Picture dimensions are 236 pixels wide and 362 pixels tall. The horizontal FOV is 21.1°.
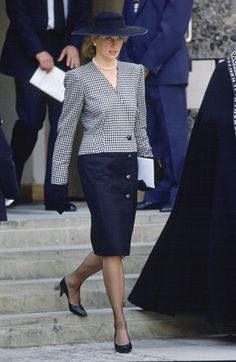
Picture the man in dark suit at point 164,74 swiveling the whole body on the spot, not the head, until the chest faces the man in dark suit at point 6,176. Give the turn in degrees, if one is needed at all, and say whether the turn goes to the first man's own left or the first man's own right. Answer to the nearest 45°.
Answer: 0° — they already face them

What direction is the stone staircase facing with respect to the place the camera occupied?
facing the viewer

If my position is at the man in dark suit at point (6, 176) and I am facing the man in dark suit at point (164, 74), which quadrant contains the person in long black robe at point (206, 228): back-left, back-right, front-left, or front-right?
front-right

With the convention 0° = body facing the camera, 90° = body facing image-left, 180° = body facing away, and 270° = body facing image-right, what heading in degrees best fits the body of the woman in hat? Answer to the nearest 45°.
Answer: approximately 315°

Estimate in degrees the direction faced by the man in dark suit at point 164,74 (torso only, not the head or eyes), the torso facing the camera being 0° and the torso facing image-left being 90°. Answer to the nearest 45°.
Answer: approximately 45°

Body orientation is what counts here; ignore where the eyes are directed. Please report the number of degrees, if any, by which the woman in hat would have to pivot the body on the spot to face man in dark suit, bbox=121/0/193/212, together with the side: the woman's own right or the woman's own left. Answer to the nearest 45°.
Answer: approximately 135° to the woman's own left

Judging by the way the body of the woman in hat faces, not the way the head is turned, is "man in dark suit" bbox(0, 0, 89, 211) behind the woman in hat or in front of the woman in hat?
behind
